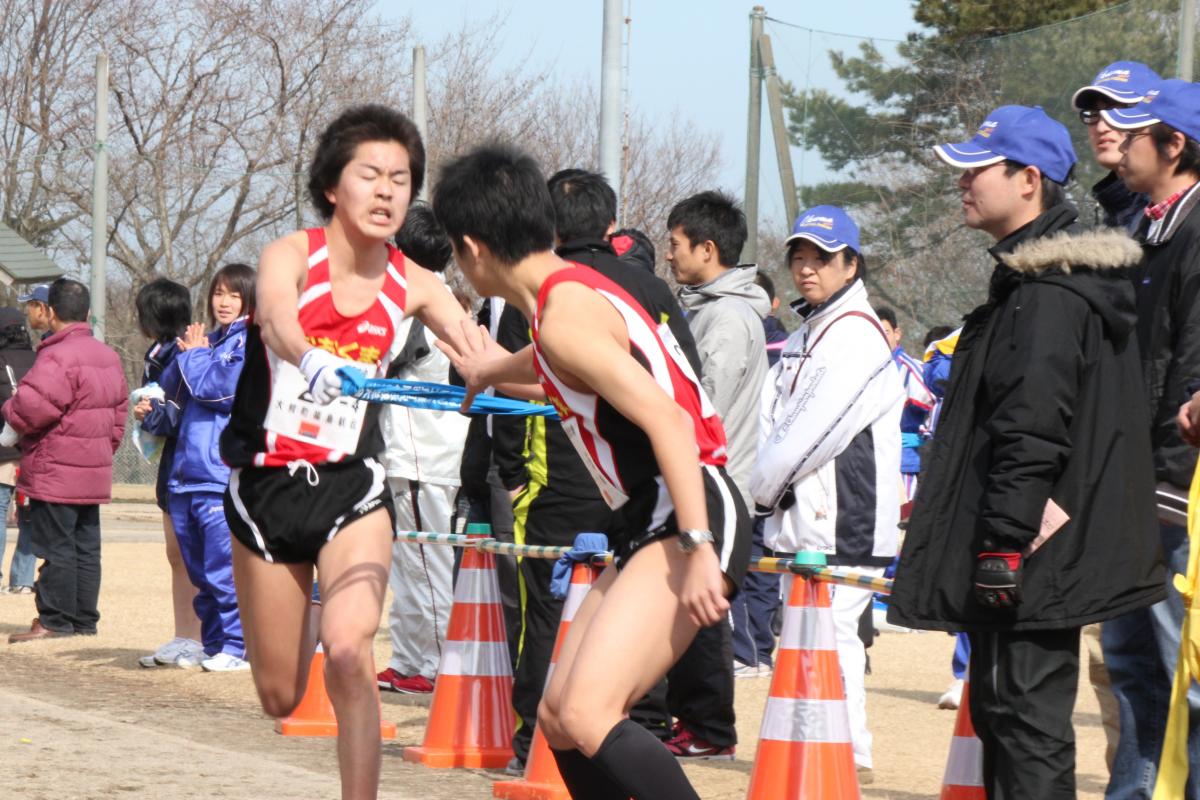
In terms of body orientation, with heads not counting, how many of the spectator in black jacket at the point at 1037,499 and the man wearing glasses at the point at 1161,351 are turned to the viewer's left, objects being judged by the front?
2

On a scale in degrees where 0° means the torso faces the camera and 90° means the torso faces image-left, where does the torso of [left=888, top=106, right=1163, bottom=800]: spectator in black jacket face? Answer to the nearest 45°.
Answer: approximately 90°

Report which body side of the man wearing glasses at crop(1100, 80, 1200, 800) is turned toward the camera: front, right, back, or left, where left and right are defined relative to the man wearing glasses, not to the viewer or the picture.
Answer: left

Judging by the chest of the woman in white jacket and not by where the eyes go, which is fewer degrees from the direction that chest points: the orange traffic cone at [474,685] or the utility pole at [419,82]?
the orange traffic cone

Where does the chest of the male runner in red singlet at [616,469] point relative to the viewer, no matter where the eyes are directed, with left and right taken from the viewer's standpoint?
facing to the left of the viewer

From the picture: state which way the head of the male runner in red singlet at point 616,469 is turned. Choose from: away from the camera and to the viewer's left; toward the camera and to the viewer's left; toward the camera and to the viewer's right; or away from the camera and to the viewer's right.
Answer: away from the camera and to the viewer's left

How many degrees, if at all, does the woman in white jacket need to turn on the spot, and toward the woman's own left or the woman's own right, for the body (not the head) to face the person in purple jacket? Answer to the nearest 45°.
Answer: approximately 90° to the woman's own right

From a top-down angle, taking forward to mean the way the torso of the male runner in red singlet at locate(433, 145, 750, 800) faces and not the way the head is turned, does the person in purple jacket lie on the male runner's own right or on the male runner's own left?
on the male runner's own right

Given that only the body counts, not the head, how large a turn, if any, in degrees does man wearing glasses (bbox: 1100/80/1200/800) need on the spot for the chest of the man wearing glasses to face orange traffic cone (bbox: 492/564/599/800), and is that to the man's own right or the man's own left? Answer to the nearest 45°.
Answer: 0° — they already face it

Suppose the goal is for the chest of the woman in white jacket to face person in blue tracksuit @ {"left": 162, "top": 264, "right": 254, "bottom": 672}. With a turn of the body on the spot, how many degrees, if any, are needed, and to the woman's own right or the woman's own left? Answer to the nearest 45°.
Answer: approximately 90° to the woman's own right
